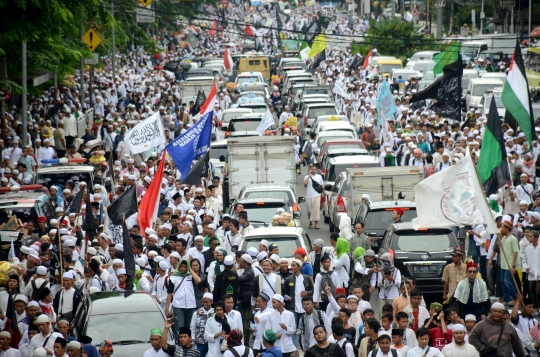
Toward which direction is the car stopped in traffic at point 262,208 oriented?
away from the camera

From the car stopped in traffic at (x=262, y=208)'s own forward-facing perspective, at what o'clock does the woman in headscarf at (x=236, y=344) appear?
The woman in headscarf is roughly at 6 o'clock from the car stopped in traffic.

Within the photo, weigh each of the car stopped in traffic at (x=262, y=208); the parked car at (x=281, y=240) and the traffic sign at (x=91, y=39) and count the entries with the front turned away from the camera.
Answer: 2

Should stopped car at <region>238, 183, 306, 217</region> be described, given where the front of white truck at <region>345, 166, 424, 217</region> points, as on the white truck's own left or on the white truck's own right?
on the white truck's own left

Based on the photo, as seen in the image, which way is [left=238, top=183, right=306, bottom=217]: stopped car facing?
away from the camera

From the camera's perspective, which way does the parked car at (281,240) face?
away from the camera

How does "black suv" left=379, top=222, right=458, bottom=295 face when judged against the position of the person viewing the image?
facing away from the viewer

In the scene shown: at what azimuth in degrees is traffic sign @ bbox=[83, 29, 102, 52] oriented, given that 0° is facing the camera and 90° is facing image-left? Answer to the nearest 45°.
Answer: approximately 0°
